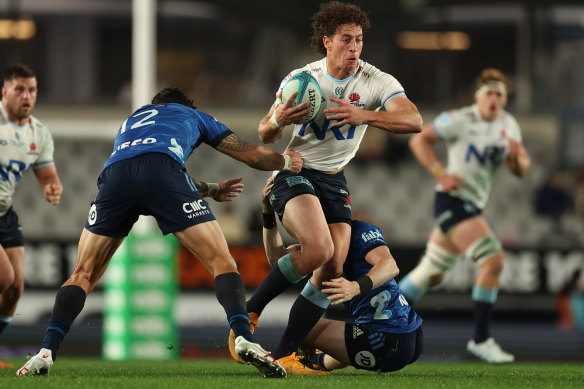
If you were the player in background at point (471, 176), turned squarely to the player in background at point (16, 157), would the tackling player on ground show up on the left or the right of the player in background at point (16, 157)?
left

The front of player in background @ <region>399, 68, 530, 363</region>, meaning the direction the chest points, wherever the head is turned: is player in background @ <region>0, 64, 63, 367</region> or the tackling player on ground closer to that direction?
the tackling player on ground

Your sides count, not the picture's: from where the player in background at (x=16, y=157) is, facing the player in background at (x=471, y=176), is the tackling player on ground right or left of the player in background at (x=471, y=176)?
right

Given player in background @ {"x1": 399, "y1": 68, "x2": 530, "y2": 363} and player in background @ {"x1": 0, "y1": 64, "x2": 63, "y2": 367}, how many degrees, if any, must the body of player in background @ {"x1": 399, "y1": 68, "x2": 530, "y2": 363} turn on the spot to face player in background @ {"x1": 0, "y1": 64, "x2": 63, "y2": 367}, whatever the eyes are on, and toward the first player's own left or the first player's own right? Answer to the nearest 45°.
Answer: approximately 90° to the first player's own right
